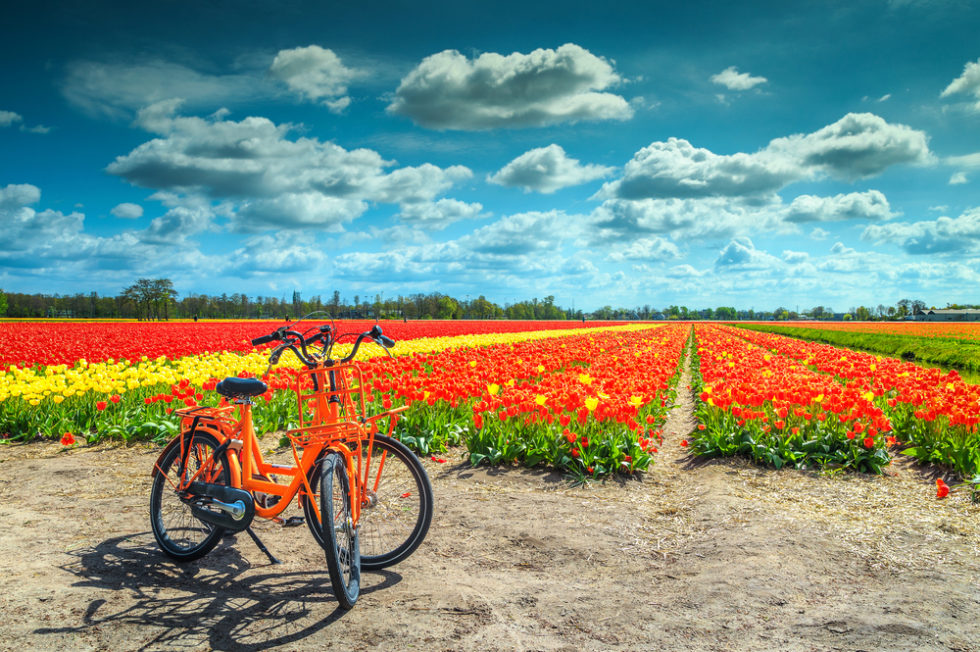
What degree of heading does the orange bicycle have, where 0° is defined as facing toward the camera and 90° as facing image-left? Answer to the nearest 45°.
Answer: approximately 315°
